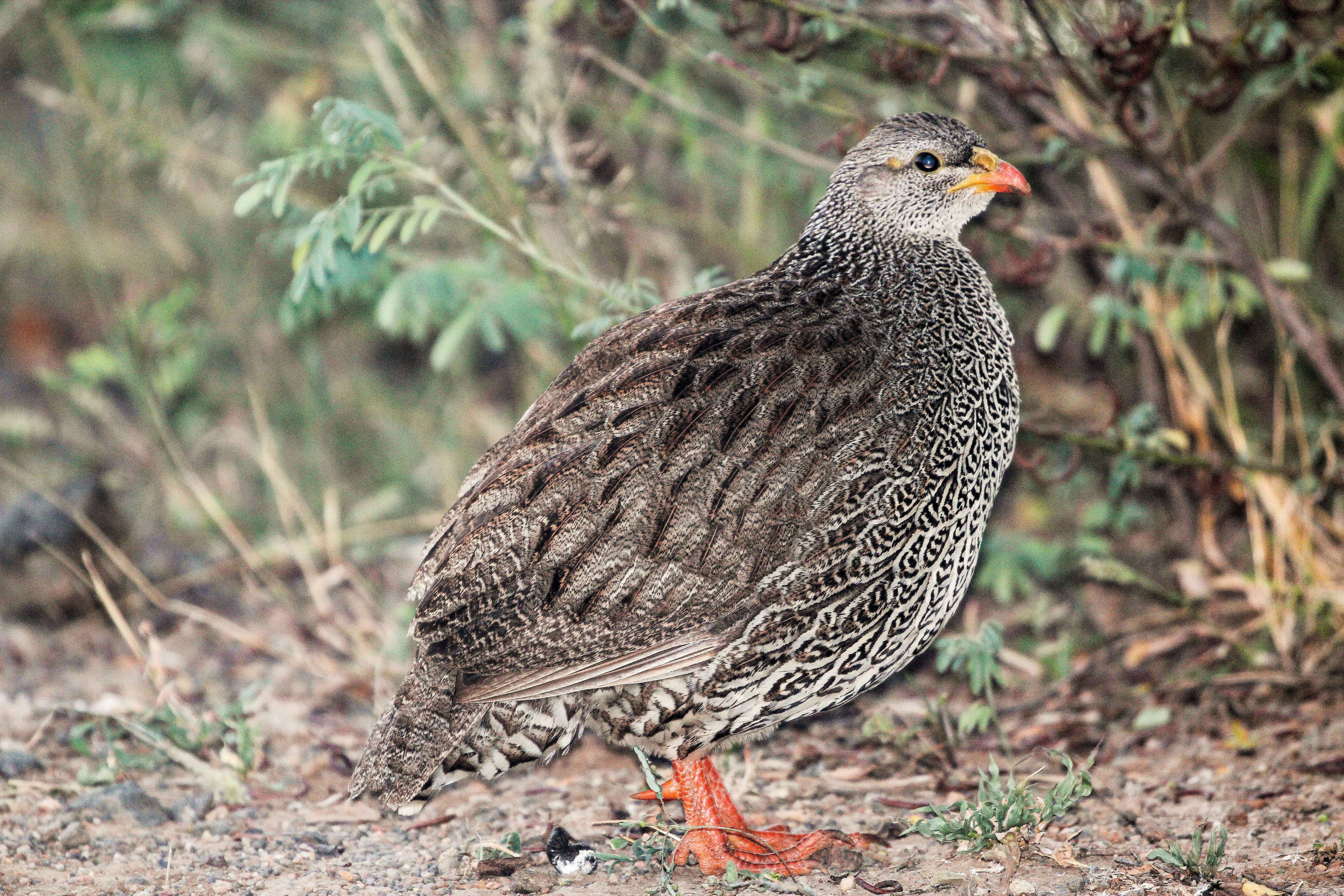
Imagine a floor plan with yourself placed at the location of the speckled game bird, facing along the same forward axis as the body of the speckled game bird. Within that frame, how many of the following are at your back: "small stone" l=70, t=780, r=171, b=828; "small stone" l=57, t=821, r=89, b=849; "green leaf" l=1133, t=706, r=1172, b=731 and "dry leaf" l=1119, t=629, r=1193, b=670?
2

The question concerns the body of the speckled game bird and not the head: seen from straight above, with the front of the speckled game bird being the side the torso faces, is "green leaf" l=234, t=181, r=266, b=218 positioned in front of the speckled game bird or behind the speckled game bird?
behind

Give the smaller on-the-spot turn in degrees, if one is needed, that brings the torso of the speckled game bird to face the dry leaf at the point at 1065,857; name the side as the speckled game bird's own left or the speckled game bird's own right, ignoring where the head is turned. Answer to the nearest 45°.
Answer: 0° — it already faces it

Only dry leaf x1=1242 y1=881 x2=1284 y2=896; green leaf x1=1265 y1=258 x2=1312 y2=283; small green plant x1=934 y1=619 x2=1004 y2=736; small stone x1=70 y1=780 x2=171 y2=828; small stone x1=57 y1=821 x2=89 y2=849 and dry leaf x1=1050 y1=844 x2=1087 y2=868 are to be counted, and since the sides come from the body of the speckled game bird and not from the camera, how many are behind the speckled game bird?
2

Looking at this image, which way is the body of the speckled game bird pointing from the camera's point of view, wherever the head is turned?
to the viewer's right

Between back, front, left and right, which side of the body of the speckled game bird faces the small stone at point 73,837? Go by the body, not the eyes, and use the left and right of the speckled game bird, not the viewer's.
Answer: back

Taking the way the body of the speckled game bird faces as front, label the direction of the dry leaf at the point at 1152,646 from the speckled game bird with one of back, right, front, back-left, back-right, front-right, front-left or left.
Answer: front-left

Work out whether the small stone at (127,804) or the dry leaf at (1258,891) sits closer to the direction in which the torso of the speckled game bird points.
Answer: the dry leaf

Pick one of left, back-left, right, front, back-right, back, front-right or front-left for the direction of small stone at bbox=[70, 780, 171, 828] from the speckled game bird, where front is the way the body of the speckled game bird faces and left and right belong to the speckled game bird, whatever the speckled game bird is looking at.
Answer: back

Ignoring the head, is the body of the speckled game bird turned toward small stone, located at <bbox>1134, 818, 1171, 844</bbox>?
yes

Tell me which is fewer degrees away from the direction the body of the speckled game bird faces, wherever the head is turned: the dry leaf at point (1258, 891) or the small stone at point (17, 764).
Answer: the dry leaf
